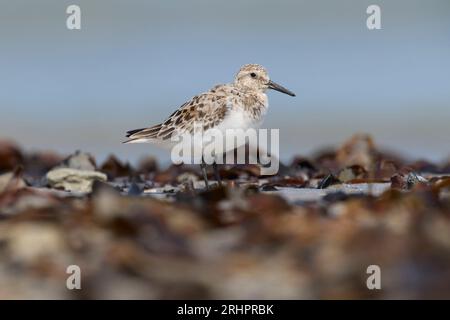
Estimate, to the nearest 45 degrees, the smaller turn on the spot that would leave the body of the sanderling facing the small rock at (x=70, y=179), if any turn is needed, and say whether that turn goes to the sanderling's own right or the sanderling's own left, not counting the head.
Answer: approximately 180°

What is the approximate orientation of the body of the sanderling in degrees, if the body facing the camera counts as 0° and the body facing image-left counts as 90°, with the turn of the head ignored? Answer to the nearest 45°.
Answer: approximately 270°

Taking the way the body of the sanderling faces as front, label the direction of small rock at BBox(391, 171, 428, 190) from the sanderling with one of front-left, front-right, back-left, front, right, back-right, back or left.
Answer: front-right

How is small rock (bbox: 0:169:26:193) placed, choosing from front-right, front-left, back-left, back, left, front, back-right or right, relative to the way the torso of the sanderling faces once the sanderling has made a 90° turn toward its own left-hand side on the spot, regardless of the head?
back-left

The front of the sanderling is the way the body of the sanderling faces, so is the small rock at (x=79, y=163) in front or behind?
behind
